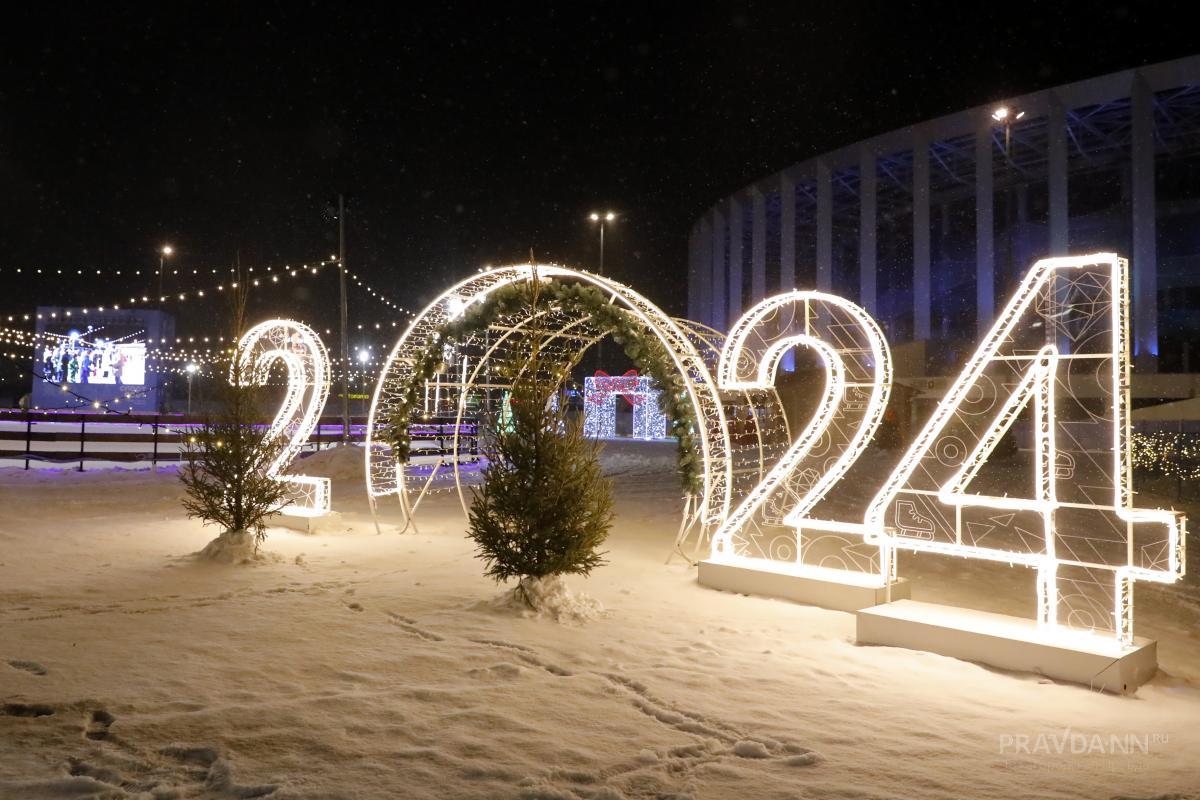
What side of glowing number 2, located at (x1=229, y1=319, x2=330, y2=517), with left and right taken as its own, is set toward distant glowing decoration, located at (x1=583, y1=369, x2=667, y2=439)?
back

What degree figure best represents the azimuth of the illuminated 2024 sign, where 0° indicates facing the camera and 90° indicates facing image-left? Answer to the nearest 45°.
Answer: approximately 45°

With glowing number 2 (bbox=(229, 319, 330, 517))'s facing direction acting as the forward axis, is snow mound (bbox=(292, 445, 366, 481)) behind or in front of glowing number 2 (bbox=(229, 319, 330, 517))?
behind

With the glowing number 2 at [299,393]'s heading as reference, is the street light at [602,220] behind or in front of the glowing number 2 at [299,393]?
behind

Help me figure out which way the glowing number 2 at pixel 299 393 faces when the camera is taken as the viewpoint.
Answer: facing the viewer and to the left of the viewer

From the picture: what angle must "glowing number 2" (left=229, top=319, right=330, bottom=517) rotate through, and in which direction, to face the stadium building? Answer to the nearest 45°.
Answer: approximately 180°

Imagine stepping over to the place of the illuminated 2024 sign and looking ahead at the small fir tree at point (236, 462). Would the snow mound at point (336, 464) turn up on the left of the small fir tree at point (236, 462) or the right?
right

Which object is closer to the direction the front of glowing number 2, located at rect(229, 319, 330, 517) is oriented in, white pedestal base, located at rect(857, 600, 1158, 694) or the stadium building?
the white pedestal base

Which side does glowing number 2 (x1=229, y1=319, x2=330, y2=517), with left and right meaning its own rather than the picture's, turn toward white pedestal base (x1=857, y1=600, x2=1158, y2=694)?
left

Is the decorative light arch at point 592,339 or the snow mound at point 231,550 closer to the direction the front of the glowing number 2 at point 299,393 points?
the snow mound

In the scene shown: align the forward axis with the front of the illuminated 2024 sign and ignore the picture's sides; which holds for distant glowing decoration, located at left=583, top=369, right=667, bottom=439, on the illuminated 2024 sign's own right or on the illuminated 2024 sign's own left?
on the illuminated 2024 sign's own right

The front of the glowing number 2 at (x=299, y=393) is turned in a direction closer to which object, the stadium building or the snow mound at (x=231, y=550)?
the snow mound

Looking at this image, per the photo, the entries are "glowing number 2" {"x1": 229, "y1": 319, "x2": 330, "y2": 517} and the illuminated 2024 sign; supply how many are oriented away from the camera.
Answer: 0

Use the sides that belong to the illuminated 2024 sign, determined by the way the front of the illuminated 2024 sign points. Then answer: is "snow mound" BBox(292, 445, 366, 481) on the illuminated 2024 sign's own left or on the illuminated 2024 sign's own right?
on the illuminated 2024 sign's own right

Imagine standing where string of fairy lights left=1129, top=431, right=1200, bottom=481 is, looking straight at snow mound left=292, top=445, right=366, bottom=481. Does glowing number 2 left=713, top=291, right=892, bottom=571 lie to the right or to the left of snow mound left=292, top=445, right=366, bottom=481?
left

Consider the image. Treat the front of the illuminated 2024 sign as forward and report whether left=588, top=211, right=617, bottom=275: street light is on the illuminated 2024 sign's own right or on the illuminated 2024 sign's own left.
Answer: on the illuminated 2024 sign's own right
